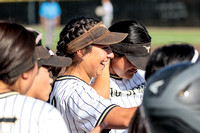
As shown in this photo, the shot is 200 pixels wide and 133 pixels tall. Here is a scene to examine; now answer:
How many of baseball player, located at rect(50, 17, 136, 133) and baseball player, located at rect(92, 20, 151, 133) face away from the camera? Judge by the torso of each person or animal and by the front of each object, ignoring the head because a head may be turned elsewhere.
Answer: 0

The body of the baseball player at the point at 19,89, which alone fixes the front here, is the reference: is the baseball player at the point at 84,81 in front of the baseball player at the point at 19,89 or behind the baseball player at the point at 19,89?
in front

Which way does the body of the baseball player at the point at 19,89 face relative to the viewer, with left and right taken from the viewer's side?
facing away from the viewer and to the right of the viewer

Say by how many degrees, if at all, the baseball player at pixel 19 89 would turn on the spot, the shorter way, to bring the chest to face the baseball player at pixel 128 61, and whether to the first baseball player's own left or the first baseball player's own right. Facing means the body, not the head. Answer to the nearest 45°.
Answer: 0° — they already face them

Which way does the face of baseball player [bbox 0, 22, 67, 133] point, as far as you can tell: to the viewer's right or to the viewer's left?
to the viewer's right

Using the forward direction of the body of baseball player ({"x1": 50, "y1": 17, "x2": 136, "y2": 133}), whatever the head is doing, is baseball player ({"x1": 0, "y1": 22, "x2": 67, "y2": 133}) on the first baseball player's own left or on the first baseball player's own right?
on the first baseball player's own right
